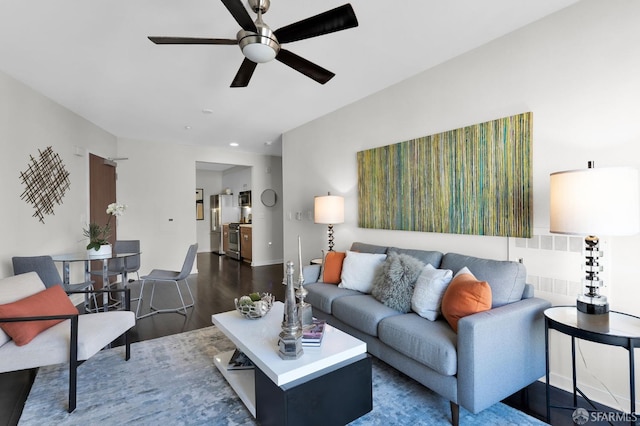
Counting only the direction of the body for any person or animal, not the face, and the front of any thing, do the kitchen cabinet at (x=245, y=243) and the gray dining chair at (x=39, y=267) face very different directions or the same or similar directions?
very different directions

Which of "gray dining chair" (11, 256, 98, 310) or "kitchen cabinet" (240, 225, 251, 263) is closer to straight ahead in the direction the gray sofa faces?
the gray dining chair

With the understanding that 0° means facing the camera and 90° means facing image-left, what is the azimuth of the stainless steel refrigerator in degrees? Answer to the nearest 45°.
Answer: approximately 45°

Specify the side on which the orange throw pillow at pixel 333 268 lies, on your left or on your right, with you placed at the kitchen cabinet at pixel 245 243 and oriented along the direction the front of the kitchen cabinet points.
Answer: on your left

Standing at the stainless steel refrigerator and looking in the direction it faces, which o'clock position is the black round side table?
The black round side table is roughly at 10 o'clock from the stainless steel refrigerator.

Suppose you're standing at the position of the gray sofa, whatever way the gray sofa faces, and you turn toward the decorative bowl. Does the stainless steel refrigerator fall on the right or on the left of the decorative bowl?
right

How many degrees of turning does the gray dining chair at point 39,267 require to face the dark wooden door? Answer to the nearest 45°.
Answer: approximately 45° to its left

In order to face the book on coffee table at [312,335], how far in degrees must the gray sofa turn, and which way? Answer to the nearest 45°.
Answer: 0° — it already faces it

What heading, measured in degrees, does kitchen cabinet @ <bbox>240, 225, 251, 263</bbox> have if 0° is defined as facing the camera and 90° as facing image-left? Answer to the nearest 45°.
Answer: approximately 45°
